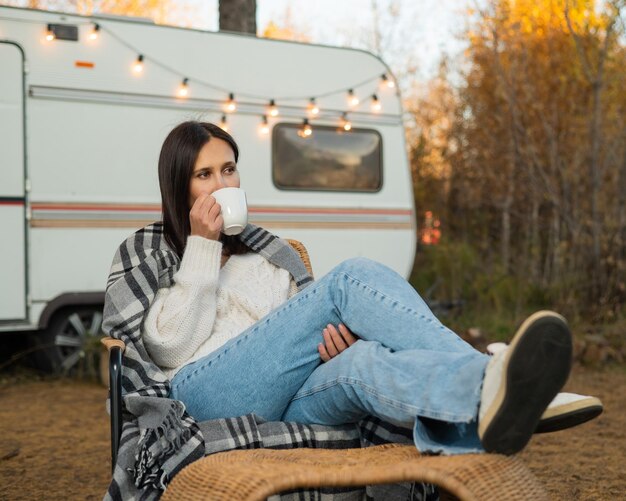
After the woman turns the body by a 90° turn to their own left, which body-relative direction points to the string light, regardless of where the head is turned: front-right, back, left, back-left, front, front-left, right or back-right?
front-left

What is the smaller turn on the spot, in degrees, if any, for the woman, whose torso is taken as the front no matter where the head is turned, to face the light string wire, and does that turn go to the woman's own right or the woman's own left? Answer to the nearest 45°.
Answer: approximately 135° to the woman's own left

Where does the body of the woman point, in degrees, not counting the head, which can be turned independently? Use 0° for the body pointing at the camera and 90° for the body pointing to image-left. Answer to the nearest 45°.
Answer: approximately 315°

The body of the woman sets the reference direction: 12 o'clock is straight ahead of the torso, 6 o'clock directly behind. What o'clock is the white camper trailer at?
The white camper trailer is roughly at 7 o'clock from the woman.
